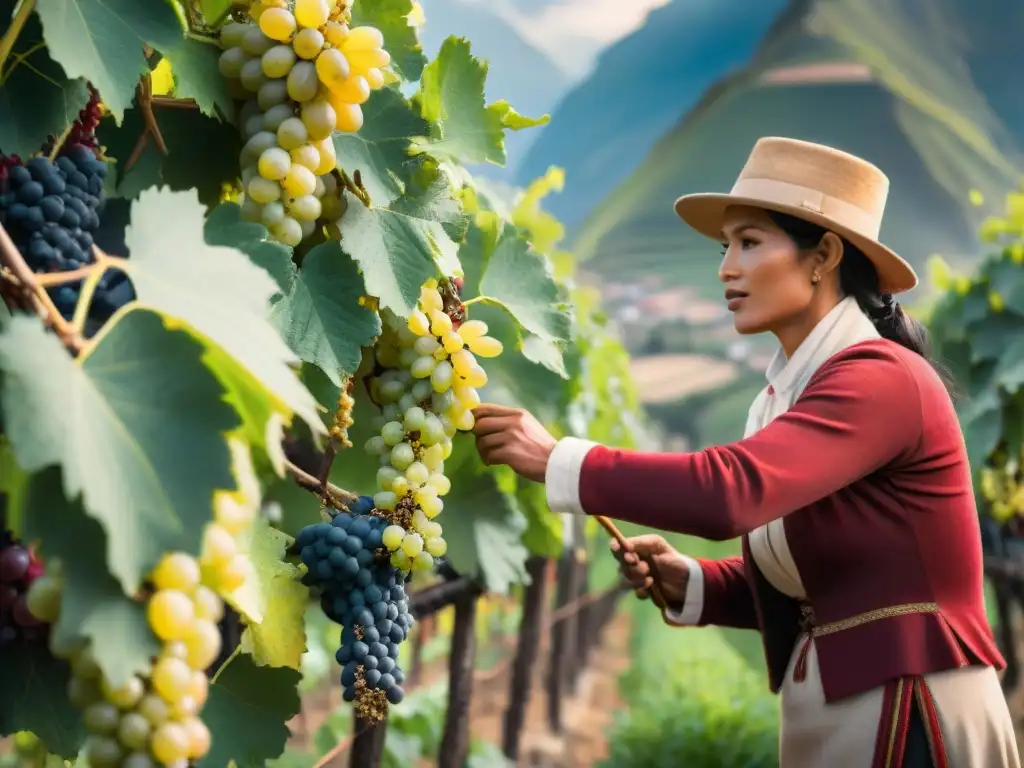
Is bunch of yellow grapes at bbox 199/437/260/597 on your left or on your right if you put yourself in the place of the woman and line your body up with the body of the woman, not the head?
on your left

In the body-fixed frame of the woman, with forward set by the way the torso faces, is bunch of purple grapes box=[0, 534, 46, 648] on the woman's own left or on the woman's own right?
on the woman's own left

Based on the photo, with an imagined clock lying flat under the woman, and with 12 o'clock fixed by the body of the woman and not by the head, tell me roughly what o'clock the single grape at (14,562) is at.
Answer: The single grape is roughly at 10 o'clock from the woman.

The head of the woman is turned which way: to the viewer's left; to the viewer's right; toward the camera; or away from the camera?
to the viewer's left

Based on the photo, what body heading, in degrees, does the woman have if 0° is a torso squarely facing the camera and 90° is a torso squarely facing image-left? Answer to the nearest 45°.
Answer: approximately 90°

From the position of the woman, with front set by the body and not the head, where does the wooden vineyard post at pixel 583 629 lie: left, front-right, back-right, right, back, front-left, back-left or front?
right

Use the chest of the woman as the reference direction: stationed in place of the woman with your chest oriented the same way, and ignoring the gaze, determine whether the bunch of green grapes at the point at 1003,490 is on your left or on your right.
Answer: on your right

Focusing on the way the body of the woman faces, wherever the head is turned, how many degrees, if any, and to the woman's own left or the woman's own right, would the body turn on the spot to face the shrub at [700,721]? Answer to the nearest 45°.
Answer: approximately 90° to the woman's own right
